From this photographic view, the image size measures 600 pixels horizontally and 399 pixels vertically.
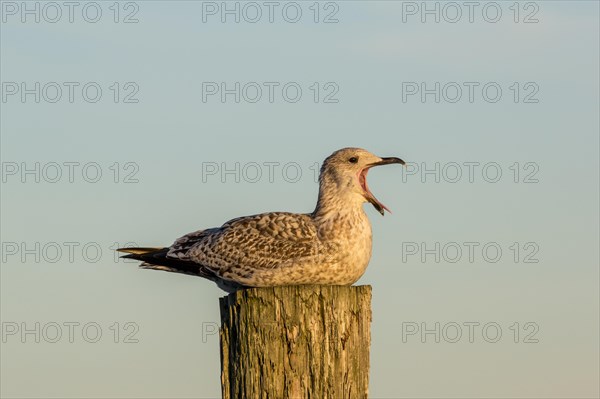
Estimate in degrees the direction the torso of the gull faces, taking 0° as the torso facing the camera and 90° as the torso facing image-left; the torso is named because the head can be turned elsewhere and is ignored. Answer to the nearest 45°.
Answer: approximately 270°
